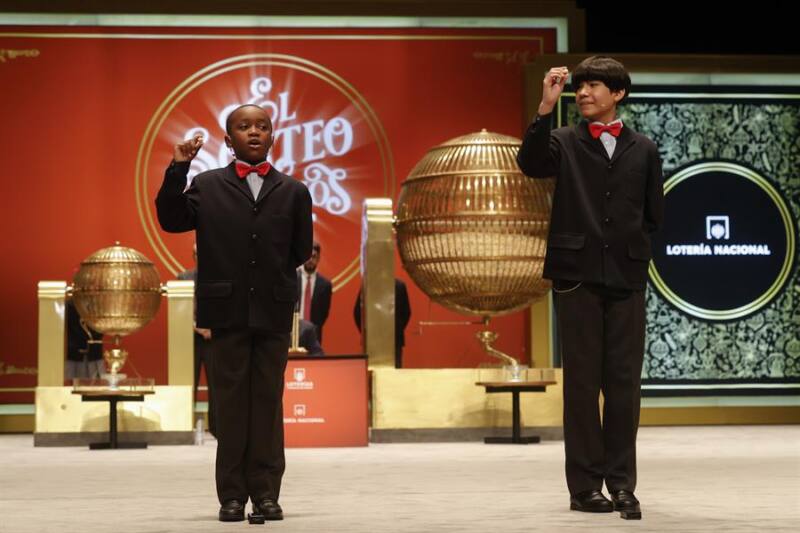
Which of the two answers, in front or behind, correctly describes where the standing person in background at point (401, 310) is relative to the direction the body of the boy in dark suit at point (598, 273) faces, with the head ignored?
behind

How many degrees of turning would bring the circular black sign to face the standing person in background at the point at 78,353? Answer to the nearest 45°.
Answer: approximately 90° to its right

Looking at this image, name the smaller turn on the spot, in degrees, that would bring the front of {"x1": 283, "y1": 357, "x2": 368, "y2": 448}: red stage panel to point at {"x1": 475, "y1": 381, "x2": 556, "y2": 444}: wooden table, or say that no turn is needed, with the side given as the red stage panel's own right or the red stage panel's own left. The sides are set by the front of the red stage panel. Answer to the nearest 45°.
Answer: approximately 90° to the red stage panel's own left

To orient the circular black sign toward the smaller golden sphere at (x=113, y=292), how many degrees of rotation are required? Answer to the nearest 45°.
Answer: approximately 45° to its right

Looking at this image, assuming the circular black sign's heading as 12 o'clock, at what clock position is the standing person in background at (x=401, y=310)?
The standing person in background is roughly at 2 o'clock from the circular black sign.

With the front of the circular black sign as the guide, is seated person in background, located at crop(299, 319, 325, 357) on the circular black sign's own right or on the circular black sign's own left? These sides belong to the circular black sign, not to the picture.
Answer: on the circular black sign's own right
